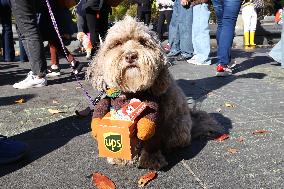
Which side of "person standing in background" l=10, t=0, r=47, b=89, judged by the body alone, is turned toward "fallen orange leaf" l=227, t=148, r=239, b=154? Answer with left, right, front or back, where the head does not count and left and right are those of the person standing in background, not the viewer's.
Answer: left

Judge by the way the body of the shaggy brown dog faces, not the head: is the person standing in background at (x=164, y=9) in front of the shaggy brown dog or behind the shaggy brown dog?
behind

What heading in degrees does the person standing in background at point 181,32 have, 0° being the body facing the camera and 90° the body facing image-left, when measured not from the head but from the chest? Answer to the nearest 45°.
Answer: approximately 45°

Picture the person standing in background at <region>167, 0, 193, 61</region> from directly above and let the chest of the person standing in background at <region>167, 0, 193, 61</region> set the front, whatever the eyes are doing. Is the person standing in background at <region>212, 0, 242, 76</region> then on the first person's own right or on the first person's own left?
on the first person's own left

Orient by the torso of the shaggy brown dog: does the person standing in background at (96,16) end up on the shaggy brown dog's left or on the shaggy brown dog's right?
on the shaggy brown dog's right

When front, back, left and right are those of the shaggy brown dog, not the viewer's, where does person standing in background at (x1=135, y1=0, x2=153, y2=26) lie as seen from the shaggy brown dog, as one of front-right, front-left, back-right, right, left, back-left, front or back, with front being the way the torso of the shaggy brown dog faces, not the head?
back-right

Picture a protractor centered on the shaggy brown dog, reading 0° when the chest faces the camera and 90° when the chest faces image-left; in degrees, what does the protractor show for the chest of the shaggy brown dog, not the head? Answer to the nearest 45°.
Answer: approximately 45°
